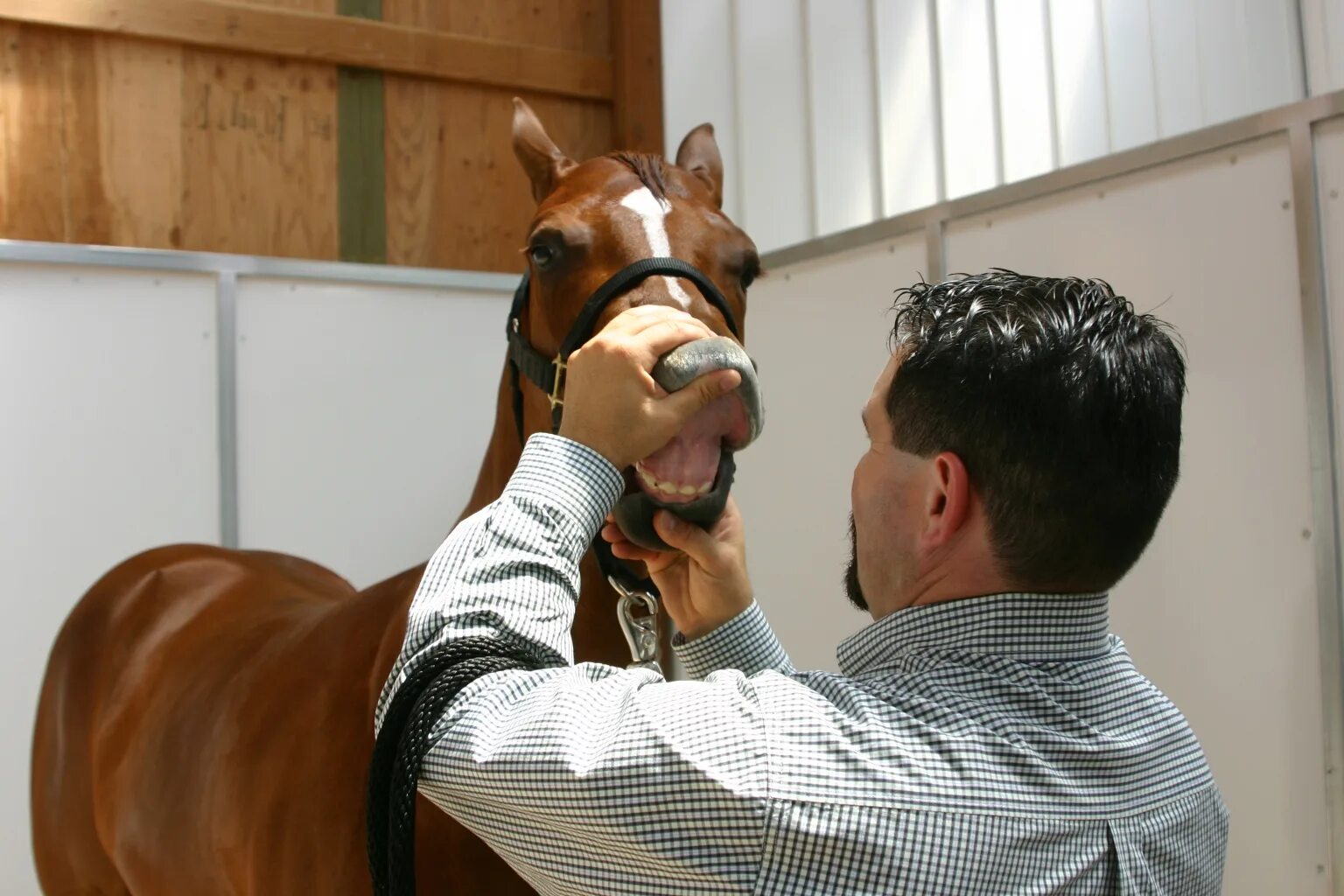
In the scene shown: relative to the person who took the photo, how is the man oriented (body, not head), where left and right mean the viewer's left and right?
facing away from the viewer and to the left of the viewer

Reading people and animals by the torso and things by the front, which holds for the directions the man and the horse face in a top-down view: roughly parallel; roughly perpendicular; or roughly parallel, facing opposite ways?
roughly parallel, facing opposite ways

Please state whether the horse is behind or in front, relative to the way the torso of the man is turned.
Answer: in front

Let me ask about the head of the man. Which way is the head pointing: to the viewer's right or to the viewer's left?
to the viewer's left

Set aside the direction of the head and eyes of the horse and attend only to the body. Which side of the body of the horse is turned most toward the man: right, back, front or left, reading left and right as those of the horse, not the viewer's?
front
